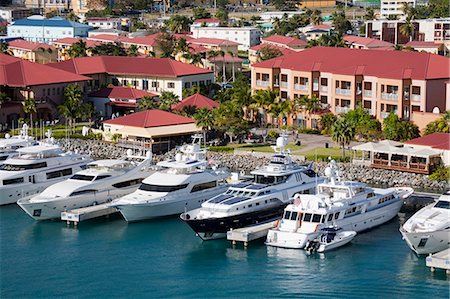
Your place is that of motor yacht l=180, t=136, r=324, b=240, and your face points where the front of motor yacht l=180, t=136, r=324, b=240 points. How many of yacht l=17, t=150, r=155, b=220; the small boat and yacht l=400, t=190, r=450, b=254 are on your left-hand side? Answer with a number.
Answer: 2

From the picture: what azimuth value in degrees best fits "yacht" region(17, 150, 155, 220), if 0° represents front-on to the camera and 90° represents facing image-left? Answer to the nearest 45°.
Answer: approximately 45°

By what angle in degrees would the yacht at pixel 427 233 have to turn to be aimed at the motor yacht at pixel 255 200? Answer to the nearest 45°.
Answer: approximately 45° to its right

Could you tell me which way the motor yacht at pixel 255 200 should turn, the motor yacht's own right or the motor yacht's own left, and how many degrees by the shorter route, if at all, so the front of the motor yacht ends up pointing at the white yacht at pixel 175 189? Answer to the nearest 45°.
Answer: approximately 90° to the motor yacht's own right
